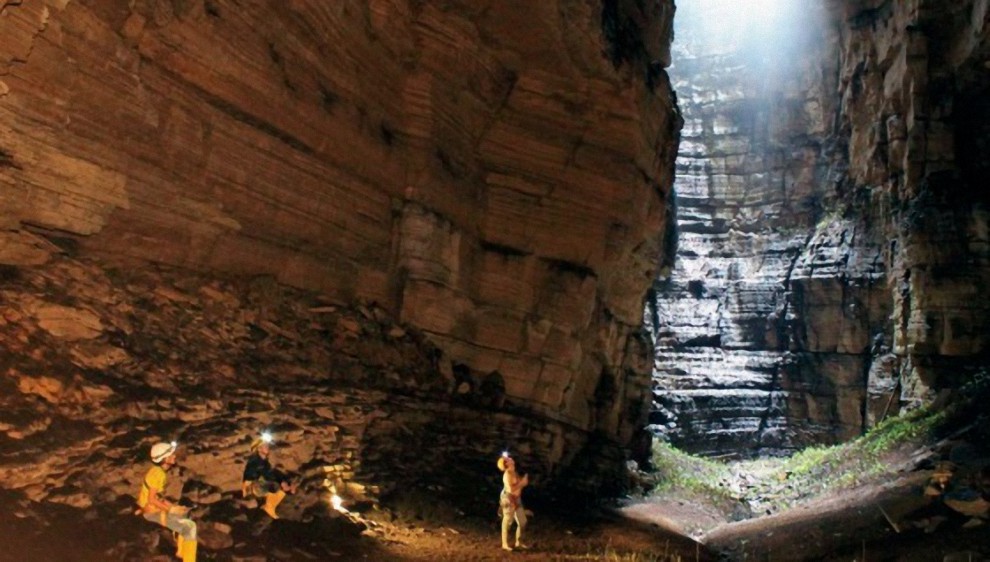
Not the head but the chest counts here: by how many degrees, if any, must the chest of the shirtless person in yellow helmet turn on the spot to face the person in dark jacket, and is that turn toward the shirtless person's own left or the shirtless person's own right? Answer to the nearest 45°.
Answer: approximately 135° to the shirtless person's own right

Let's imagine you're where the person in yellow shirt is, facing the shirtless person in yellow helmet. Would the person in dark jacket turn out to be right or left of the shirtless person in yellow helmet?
left

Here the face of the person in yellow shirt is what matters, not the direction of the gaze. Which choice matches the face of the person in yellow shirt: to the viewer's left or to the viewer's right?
to the viewer's right

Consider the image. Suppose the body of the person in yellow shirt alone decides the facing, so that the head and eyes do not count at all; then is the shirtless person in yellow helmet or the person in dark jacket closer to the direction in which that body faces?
the shirtless person in yellow helmet

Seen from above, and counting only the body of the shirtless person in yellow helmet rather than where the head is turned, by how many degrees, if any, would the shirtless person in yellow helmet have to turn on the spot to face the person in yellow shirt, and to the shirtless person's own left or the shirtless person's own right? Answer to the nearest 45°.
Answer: approximately 135° to the shirtless person's own right

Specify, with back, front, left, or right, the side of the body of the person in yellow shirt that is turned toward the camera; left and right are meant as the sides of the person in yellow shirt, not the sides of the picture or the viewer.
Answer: right

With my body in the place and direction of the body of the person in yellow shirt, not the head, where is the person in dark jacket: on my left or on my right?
on my left
